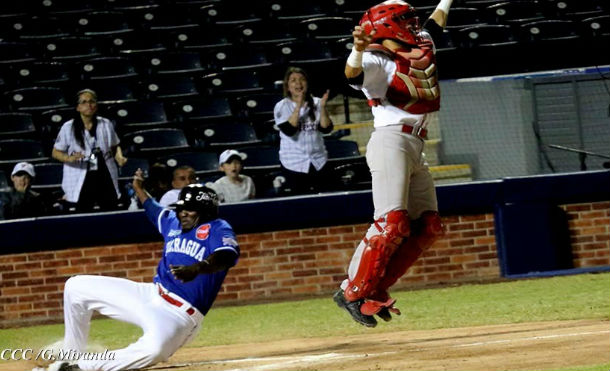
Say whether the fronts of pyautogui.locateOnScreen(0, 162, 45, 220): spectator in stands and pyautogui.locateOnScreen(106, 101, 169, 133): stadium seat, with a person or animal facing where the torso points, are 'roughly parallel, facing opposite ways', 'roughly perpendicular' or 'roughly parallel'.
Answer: roughly parallel

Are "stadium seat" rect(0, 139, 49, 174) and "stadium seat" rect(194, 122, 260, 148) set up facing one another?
no

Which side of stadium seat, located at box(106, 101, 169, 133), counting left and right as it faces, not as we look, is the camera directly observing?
front

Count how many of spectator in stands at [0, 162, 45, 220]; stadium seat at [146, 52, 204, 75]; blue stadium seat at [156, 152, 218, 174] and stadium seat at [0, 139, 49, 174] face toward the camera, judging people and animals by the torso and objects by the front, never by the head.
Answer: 4

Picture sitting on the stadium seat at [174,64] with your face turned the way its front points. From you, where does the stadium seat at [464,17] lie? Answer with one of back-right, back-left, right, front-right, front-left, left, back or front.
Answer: left

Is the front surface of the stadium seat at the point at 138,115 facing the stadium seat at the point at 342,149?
no

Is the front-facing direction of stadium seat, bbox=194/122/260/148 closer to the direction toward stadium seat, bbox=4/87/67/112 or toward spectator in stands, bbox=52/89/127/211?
the spectator in stands

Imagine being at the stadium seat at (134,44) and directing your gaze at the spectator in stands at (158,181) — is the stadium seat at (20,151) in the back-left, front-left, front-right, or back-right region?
front-right

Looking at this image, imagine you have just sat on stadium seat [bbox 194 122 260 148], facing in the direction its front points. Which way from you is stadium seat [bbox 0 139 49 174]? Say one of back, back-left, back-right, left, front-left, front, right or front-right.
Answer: right

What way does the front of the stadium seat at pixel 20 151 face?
toward the camera

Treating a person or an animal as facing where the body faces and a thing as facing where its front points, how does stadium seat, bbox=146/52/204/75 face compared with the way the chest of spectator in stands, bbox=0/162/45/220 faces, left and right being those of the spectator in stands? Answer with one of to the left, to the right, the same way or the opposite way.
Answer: the same way

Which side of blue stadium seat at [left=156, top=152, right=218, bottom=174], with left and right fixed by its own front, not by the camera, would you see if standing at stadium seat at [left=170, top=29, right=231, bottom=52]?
back

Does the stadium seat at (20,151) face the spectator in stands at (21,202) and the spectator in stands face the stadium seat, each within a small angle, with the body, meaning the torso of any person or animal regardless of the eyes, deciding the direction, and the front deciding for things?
no

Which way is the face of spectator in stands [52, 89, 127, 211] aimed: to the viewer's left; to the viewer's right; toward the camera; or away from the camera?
toward the camera

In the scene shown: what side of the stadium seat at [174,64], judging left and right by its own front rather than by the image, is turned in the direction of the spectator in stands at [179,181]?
front

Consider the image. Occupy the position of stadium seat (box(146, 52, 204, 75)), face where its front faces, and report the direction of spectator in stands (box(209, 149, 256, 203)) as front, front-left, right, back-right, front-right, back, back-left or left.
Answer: front

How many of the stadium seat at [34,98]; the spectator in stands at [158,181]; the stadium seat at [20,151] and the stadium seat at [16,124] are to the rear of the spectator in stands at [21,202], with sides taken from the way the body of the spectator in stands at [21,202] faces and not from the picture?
3

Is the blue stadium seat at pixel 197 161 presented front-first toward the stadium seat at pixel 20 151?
no

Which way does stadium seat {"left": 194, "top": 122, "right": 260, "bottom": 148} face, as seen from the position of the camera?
facing the viewer
